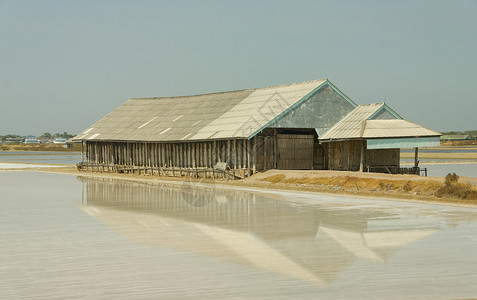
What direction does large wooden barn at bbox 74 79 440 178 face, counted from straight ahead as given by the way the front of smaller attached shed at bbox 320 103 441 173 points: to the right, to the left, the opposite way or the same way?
the same way

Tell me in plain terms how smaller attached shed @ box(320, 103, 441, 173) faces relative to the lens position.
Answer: facing the viewer and to the right of the viewer

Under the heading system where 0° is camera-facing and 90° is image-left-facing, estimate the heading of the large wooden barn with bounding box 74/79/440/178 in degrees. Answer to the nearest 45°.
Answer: approximately 315°
